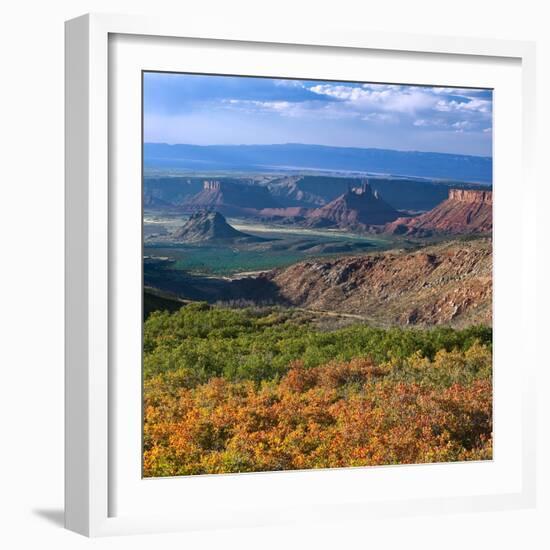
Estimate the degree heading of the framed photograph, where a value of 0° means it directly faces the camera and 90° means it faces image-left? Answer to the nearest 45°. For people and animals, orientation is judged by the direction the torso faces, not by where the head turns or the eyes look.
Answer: approximately 315°
